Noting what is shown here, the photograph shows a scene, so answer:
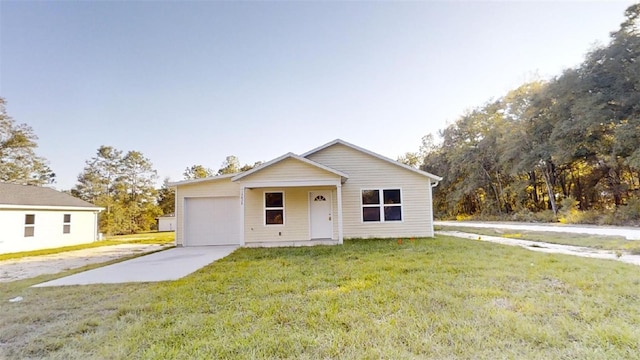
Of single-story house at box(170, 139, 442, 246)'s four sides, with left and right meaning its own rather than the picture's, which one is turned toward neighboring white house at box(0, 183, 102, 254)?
right

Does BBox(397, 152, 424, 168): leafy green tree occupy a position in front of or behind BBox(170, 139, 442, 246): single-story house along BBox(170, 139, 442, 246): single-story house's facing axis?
behind

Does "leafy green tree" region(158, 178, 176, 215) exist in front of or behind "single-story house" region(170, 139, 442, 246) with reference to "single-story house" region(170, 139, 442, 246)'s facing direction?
behind

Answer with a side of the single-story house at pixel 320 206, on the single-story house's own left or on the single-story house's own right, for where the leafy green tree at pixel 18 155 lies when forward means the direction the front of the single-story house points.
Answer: on the single-story house's own right

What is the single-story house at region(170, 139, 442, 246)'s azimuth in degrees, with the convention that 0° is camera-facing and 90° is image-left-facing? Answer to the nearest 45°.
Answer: approximately 0°

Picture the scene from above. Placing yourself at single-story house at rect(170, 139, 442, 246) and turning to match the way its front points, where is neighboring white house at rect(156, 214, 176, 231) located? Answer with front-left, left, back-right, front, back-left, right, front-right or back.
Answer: back-right

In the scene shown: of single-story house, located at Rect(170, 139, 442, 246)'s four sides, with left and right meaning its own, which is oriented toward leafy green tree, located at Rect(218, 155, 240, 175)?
back
